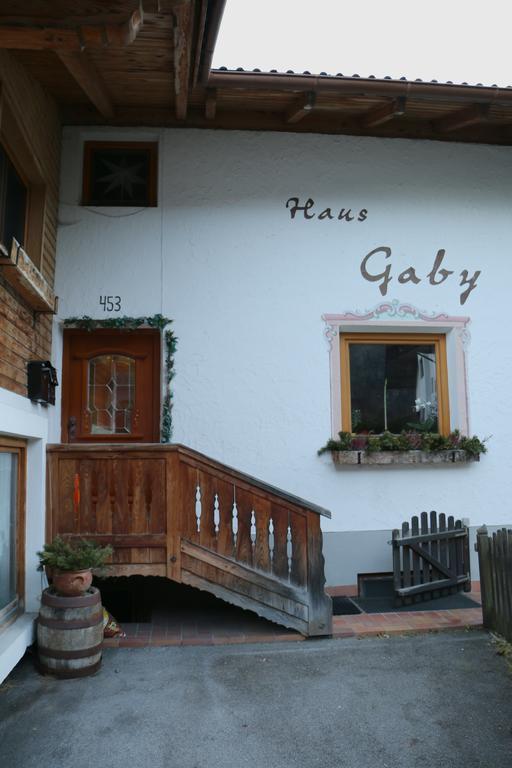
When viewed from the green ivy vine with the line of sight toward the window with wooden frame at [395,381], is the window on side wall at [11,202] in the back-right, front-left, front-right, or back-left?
back-right

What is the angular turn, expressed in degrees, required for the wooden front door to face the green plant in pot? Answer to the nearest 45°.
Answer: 0° — it already faces it

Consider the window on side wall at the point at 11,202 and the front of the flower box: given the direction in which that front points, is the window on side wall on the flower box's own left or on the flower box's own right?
on the flower box's own right

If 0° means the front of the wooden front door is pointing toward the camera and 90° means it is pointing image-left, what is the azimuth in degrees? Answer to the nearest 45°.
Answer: approximately 0°
